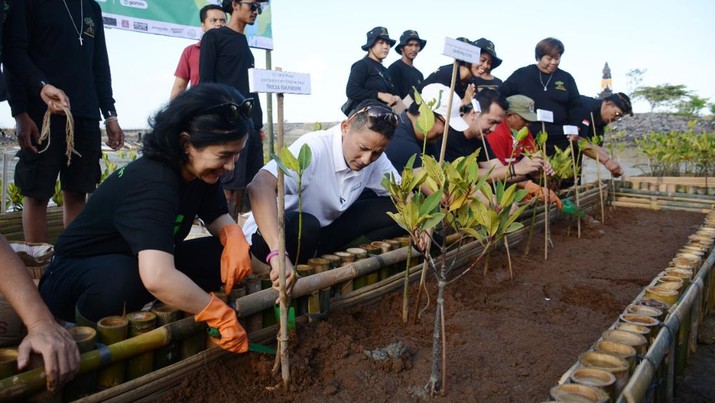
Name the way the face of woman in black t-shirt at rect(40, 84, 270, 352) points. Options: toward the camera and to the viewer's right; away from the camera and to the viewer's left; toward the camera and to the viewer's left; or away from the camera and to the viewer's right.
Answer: toward the camera and to the viewer's right

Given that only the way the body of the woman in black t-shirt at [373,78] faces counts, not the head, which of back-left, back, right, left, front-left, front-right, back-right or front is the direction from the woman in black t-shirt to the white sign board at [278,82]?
front-right

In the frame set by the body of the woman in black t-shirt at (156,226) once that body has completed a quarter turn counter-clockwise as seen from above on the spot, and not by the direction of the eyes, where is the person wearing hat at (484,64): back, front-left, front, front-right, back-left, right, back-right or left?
front

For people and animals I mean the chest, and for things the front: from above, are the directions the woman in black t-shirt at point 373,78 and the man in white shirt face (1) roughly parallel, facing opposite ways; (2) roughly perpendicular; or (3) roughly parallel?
roughly parallel

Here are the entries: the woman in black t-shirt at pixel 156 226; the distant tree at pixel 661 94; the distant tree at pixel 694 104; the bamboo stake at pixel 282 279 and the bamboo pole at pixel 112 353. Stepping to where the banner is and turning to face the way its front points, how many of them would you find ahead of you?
3

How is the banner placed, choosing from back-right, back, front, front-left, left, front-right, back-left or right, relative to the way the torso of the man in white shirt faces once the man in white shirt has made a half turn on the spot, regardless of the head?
front

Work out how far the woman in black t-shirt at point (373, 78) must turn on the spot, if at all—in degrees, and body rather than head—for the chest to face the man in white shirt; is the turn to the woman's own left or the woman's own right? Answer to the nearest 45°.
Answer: approximately 45° to the woman's own right

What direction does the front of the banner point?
toward the camera

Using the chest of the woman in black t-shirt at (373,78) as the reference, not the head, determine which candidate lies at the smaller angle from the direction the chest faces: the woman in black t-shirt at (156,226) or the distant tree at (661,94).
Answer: the woman in black t-shirt

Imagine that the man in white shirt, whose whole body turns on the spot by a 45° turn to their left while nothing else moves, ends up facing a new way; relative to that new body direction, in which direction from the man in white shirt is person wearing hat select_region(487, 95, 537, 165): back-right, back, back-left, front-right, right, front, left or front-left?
front-left

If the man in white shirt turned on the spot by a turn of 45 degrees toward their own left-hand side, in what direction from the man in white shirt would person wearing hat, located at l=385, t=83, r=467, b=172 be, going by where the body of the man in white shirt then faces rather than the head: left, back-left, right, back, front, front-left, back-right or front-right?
front-left

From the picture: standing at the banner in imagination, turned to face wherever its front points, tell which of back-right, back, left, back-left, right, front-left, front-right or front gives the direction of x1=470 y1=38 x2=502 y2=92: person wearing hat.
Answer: left

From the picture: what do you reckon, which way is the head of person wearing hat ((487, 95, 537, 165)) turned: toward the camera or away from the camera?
toward the camera
